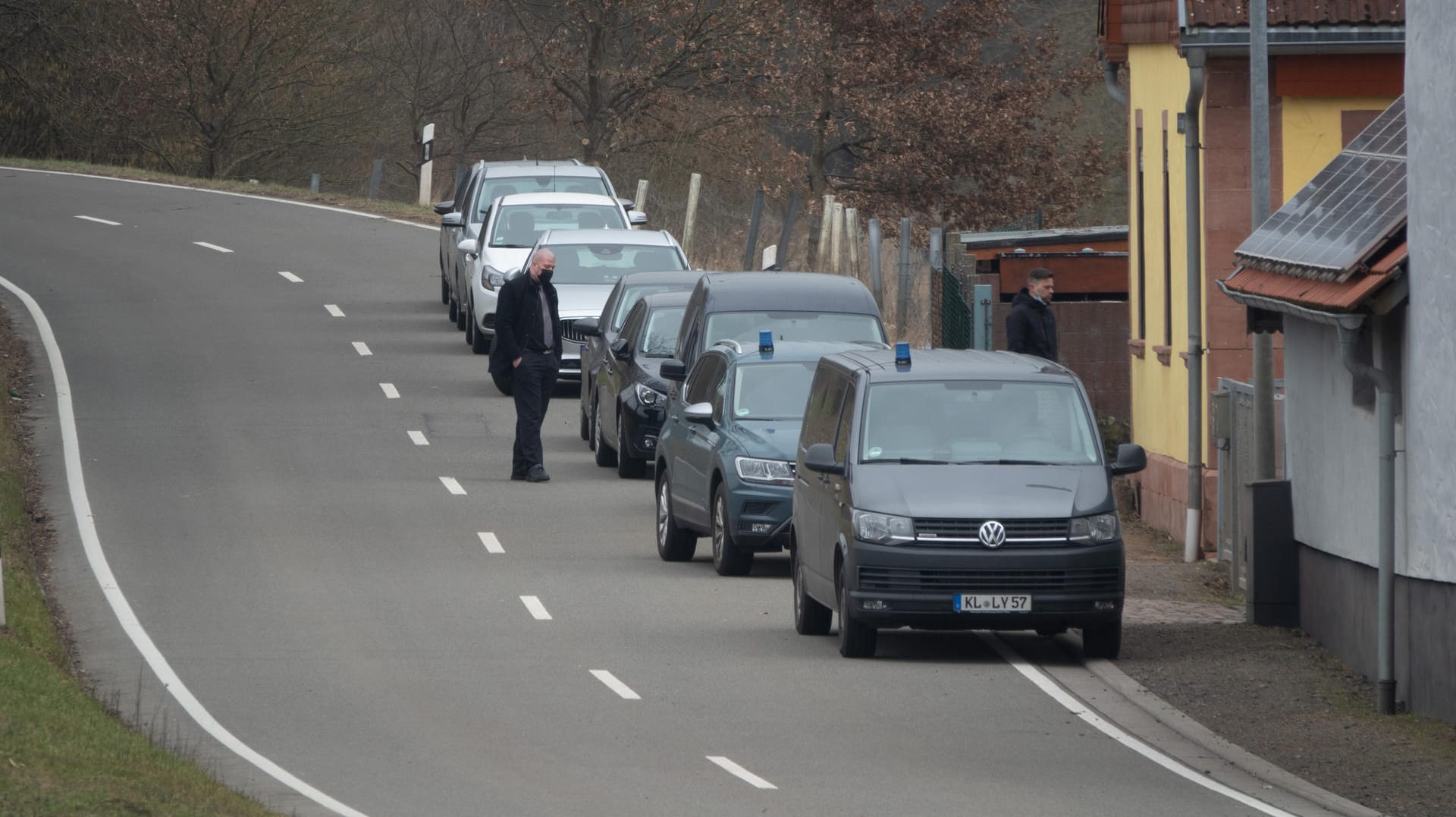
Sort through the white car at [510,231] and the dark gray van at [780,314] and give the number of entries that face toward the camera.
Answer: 2

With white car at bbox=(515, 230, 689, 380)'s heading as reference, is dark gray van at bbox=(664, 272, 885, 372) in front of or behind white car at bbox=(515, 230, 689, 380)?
in front

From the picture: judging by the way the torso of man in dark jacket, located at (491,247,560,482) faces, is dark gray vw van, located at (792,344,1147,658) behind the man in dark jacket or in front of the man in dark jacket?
in front

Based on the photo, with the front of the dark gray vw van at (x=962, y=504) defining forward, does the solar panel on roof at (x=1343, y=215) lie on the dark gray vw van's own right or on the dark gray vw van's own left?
on the dark gray vw van's own left

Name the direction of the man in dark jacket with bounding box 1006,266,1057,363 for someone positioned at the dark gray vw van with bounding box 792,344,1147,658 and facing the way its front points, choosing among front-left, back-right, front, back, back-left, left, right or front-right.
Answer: back

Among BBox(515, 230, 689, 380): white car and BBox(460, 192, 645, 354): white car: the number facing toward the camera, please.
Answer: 2

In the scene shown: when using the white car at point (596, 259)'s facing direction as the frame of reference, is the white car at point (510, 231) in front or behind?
behind

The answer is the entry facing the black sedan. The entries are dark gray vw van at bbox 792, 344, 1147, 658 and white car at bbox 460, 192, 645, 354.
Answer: the white car

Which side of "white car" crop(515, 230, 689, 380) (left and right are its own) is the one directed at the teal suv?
front
